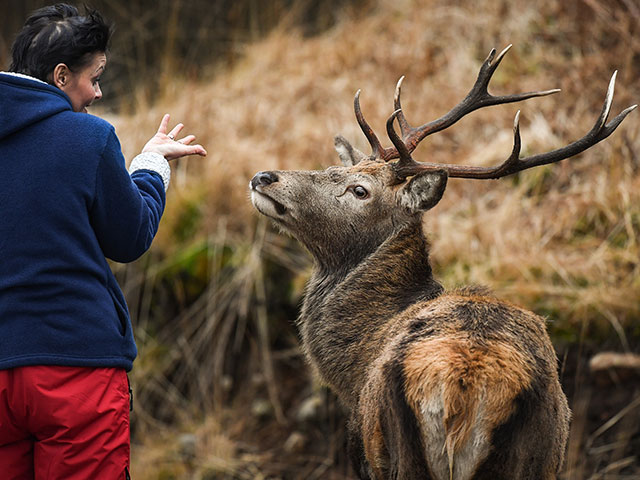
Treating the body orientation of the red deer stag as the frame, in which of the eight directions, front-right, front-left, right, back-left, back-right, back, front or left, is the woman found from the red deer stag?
left

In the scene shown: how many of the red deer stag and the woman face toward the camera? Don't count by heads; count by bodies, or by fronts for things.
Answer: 0

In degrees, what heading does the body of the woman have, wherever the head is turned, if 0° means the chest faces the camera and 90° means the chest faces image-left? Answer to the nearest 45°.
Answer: approximately 225°

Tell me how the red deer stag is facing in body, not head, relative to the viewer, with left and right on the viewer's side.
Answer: facing away from the viewer and to the left of the viewer

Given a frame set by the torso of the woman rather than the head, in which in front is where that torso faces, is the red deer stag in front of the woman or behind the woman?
in front
